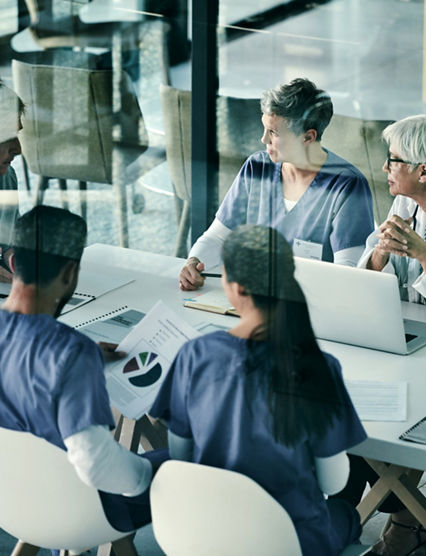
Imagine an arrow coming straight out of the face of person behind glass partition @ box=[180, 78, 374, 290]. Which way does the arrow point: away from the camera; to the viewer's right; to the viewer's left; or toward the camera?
to the viewer's left

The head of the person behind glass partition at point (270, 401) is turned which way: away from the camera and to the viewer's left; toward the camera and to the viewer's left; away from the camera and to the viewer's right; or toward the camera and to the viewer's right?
away from the camera and to the viewer's left

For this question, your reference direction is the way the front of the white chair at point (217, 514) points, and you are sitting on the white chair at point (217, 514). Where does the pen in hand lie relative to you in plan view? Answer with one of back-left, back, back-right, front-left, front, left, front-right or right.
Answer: front-left

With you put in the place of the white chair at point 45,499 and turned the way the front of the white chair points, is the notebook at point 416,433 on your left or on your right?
on your right

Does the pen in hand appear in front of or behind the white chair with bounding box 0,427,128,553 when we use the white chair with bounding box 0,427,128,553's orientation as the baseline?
in front

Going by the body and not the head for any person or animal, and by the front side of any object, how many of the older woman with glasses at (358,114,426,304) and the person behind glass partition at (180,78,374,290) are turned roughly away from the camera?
0

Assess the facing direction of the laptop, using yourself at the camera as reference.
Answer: facing away from the viewer and to the right of the viewer

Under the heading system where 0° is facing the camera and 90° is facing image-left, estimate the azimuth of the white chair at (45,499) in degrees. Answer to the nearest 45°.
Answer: approximately 225°

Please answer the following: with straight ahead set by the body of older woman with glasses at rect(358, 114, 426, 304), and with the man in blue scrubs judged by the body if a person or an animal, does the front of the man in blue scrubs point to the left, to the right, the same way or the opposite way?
the opposite way

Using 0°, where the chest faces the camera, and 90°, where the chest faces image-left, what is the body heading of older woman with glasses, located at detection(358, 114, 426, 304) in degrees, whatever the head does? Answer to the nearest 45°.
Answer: approximately 45°

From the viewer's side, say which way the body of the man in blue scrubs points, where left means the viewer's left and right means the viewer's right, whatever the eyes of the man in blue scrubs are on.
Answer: facing away from the viewer and to the right of the viewer
